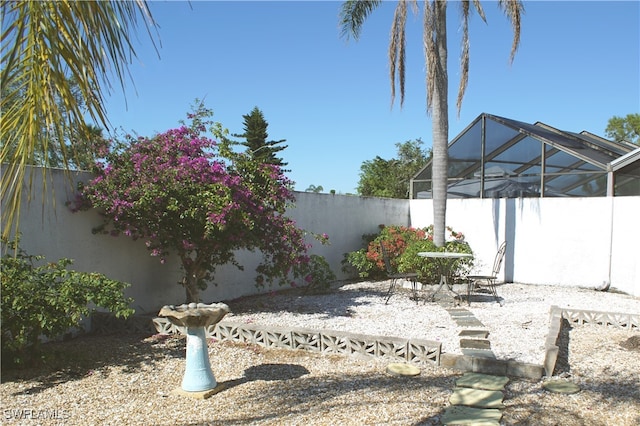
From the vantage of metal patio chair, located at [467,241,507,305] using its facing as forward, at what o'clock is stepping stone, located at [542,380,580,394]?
The stepping stone is roughly at 9 o'clock from the metal patio chair.

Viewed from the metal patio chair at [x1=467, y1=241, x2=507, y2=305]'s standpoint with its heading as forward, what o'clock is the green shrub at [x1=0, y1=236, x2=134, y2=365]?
The green shrub is roughly at 10 o'clock from the metal patio chair.

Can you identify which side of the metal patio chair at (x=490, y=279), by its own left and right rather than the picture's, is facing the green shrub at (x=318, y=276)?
front

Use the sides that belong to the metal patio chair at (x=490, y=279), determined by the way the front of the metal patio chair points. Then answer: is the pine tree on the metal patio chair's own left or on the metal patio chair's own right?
on the metal patio chair's own right

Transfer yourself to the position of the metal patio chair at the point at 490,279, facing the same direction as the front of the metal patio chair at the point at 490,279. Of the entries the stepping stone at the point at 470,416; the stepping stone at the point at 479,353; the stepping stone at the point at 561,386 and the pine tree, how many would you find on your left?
3

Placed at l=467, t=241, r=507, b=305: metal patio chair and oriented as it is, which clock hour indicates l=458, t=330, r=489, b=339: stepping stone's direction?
The stepping stone is roughly at 9 o'clock from the metal patio chair.

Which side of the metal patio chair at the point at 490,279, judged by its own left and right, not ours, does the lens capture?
left

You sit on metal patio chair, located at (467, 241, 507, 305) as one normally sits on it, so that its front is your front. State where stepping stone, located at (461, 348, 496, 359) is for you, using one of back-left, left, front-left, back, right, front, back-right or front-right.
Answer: left

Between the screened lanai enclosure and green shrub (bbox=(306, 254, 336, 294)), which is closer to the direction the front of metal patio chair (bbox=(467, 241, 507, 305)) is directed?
the green shrub

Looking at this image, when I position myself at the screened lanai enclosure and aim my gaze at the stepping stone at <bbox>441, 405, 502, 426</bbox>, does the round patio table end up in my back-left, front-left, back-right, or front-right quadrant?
front-right

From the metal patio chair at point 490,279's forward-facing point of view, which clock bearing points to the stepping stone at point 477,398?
The stepping stone is roughly at 9 o'clock from the metal patio chair.

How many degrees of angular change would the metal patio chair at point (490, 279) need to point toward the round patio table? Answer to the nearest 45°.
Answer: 0° — it already faces it

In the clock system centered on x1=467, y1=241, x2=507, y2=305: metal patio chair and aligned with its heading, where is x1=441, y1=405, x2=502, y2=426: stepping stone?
The stepping stone is roughly at 9 o'clock from the metal patio chair.

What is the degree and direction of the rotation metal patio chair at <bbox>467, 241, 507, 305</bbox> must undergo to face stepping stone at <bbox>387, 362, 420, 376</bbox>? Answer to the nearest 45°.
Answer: approximately 90° to its left

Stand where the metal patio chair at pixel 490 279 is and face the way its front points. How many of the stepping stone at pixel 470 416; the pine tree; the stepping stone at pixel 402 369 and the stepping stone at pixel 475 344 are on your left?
3

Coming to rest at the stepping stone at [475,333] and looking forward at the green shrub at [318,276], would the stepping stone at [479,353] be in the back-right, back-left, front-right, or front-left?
back-left

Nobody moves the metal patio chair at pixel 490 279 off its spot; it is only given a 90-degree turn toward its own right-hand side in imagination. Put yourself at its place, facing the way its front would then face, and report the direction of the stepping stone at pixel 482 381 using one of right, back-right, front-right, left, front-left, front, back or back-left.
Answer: back
